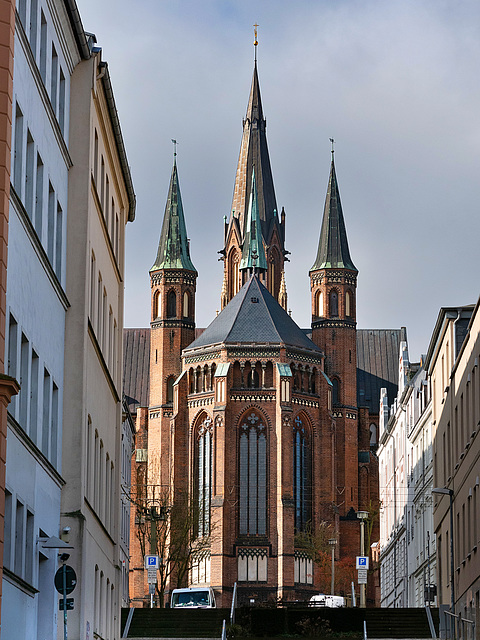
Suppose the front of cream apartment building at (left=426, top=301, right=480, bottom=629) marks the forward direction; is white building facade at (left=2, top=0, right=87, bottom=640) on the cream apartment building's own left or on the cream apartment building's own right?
on the cream apartment building's own left

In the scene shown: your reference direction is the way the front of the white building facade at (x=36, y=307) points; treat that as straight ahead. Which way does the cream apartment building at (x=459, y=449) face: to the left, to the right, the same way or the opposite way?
the opposite way

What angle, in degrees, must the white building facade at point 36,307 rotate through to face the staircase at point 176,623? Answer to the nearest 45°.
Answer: approximately 90° to its left

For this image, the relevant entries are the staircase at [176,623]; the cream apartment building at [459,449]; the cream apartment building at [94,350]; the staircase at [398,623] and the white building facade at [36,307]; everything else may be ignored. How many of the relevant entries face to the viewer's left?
1

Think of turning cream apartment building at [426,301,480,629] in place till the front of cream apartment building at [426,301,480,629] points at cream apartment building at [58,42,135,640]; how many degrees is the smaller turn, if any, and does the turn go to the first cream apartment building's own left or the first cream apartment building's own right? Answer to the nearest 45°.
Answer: approximately 45° to the first cream apartment building's own left

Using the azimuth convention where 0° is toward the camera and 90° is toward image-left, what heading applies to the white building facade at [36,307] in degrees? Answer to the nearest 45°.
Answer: approximately 270°

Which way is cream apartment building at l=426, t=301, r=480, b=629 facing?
to the viewer's left

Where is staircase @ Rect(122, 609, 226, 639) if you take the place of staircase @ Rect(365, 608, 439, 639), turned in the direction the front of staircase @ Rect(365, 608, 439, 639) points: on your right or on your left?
on your right

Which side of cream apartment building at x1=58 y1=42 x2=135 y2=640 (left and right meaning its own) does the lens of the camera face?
right

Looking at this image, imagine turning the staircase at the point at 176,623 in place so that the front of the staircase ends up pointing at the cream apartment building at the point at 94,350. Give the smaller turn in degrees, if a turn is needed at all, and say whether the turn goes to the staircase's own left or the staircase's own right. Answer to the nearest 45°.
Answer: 0° — it already faces it

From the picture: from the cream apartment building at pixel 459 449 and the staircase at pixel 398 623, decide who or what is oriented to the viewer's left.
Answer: the cream apartment building

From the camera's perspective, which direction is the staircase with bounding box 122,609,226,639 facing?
toward the camera

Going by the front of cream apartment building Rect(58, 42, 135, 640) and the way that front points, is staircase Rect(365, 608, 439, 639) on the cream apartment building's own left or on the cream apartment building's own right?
on the cream apartment building's own left

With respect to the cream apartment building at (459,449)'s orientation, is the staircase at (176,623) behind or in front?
in front

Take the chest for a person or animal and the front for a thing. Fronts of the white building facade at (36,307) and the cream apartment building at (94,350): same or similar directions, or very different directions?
same or similar directions

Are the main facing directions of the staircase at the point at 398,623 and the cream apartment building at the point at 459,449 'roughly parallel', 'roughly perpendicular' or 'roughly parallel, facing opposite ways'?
roughly perpendicular

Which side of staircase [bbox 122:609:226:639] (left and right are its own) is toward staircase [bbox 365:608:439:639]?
left
